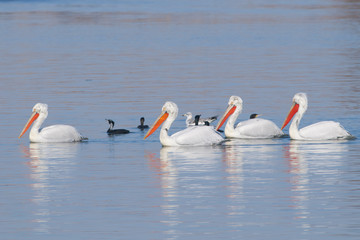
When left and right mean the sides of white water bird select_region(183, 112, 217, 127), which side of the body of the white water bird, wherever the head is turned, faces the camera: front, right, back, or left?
left

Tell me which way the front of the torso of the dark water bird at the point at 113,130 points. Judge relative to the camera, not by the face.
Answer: to the viewer's left

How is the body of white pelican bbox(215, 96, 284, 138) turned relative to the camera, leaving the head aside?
to the viewer's left

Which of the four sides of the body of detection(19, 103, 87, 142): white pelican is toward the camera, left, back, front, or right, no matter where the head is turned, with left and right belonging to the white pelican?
left

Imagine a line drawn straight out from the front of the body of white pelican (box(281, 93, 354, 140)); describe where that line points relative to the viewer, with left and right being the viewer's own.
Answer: facing to the left of the viewer

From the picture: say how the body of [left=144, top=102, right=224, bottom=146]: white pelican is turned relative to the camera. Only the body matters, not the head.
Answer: to the viewer's left

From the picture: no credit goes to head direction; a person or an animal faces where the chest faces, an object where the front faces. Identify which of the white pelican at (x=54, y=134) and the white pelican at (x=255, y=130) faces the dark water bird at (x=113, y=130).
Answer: the white pelican at (x=255, y=130)

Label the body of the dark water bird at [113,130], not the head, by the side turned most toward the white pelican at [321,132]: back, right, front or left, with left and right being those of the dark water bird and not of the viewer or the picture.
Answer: back
